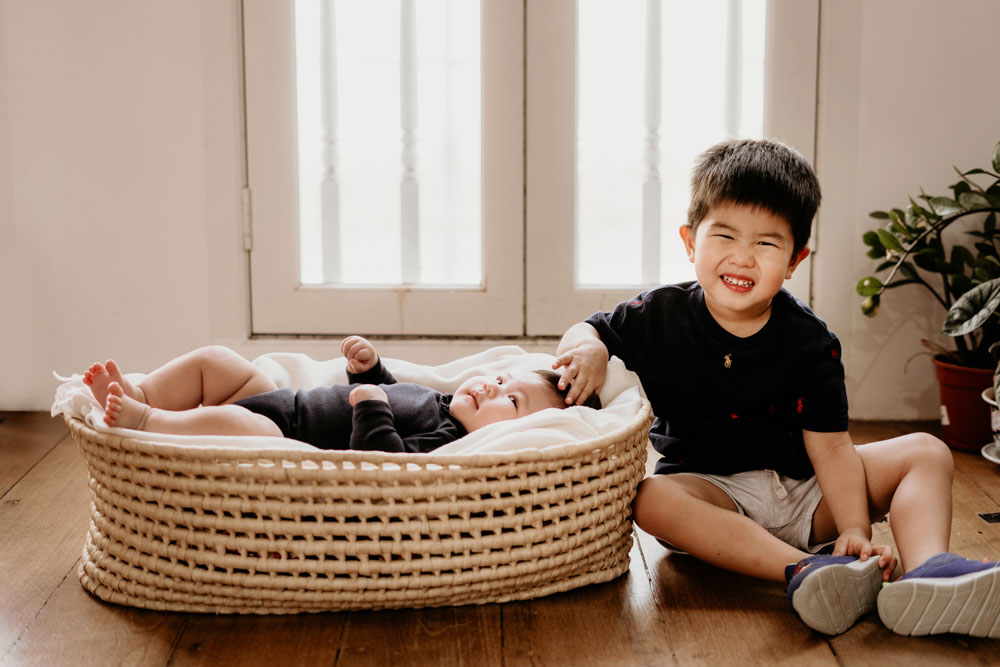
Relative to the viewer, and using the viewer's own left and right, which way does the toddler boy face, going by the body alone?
facing the viewer

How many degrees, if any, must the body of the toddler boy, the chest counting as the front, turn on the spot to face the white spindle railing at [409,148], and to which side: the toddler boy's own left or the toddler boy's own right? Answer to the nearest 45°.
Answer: approximately 135° to the toddler boy's own right

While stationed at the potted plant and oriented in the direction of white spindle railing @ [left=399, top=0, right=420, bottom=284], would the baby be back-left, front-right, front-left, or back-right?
front-left

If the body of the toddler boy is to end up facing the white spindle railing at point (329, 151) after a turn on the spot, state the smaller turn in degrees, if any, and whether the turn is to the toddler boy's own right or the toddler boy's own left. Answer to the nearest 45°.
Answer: approximately 135° to the toddler boy's own right

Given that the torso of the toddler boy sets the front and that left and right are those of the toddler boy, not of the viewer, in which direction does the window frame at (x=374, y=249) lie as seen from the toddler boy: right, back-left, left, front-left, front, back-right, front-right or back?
back-right

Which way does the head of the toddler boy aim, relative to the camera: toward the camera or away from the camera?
toward the camera
